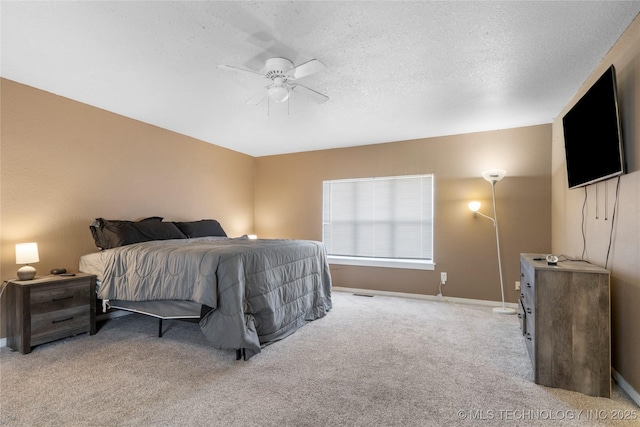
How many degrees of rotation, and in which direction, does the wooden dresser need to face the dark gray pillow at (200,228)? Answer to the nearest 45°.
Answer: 0° — it already faces it

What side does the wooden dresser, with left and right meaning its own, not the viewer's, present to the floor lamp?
right

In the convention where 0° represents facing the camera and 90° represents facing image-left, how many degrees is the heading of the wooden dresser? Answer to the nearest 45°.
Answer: approximately 90°

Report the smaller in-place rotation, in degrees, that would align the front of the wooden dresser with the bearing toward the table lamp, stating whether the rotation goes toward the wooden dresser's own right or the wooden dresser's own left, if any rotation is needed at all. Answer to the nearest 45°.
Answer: approximately 45° to the wooden dresser's own left

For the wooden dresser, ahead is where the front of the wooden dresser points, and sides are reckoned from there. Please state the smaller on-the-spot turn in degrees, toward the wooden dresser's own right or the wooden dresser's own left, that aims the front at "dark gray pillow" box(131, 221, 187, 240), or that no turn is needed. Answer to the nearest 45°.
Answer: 0° — it already faces it

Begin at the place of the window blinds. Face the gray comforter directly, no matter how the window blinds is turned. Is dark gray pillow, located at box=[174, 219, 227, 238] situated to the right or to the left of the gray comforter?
right

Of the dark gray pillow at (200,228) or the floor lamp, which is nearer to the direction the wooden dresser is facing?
the dark gray pillow
